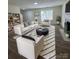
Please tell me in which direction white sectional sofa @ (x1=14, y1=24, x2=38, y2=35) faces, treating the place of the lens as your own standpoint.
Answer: facing the viewer and to the right of the viewer
